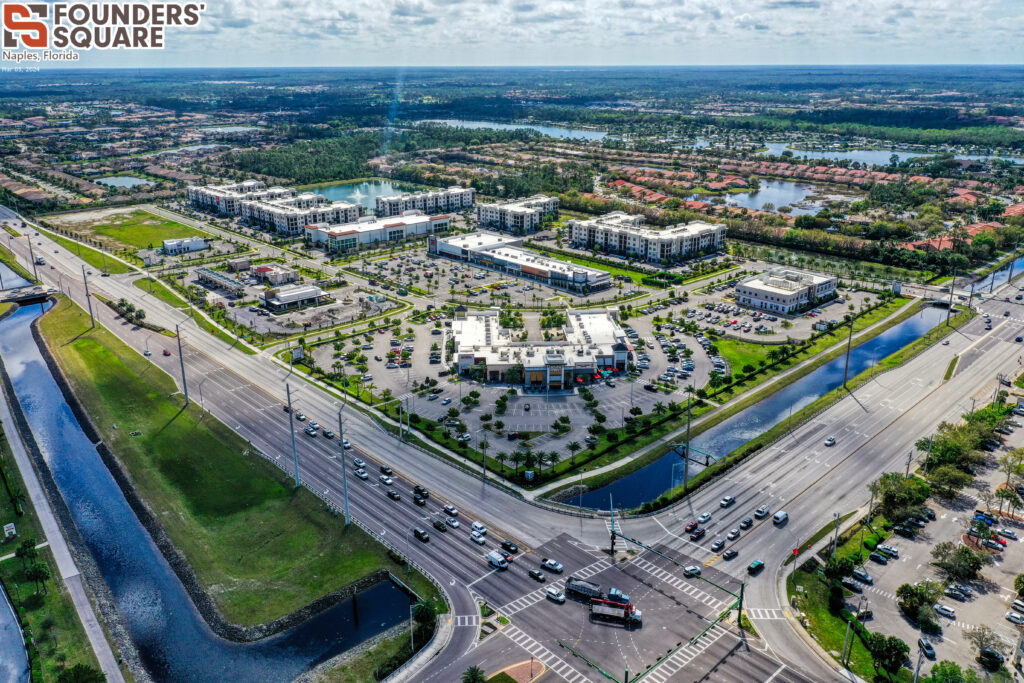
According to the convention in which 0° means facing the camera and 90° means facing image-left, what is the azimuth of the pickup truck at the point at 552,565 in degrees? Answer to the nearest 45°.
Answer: approximately 315°
